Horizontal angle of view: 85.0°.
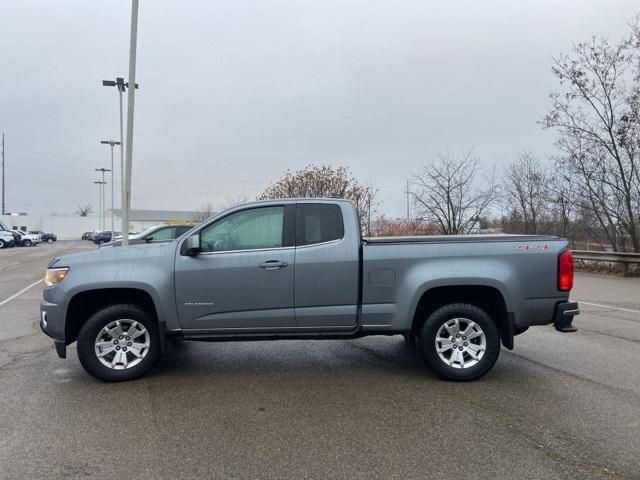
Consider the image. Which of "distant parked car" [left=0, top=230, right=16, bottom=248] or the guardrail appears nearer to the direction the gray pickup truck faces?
the distant parked car

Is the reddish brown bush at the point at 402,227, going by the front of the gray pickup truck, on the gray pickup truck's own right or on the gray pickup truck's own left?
on the gray pickup truck's own right

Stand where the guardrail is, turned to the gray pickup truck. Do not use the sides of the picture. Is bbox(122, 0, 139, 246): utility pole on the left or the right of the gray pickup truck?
right

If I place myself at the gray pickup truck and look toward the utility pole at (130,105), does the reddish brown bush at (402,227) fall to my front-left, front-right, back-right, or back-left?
front-right

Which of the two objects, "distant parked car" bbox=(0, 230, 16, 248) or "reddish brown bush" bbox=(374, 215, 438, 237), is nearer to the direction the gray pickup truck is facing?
the distant parked car

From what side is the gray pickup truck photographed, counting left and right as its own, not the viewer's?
left

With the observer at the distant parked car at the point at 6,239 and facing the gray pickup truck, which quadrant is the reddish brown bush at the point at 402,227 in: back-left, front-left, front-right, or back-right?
front-left

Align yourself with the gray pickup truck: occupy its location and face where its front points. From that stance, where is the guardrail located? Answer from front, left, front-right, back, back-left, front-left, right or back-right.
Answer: back-right

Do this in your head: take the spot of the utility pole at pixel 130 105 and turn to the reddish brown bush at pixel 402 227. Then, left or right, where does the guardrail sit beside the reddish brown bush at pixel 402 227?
right

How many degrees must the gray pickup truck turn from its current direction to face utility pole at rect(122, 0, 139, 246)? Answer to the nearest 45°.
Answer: approximately 45° to its right

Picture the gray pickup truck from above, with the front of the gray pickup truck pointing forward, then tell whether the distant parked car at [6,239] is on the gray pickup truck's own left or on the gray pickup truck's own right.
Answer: on the gray pickup truck's own right

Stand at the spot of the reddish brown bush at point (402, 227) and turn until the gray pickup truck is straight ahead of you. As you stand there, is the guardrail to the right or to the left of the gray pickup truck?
left

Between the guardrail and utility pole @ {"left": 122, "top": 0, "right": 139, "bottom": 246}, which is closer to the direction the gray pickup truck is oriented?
the utility pole
